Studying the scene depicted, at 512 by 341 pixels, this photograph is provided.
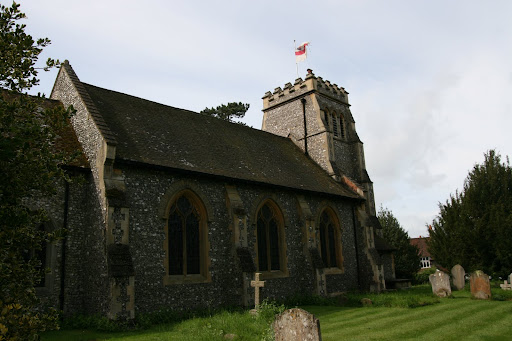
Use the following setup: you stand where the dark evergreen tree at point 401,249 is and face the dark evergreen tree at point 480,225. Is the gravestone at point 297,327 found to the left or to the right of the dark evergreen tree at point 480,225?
right

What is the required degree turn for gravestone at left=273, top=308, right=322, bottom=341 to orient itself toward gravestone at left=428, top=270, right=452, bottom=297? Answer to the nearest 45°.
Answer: approximately 135° to its left

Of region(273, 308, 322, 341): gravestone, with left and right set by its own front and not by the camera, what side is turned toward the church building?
back

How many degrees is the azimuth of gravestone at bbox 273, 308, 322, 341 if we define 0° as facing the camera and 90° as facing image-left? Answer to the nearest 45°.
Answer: approximately 0°

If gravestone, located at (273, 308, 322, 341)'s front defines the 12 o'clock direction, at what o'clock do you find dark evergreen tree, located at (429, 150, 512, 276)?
The dark evergreen tree is roughly at 7 o'clock from the gravestone.

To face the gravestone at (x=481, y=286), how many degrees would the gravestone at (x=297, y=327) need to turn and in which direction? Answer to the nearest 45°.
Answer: approximately 135° to its left

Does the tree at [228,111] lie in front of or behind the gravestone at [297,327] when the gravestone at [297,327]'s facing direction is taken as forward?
behind
